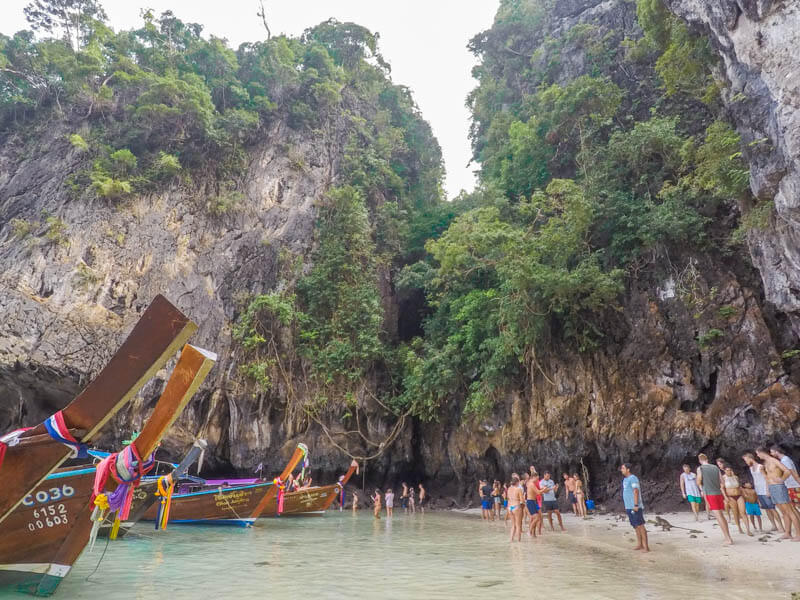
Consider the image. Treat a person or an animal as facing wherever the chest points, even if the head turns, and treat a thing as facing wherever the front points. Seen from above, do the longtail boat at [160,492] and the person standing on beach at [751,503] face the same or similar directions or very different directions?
very different directions

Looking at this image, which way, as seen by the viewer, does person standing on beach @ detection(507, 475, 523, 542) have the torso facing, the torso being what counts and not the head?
away from the camera

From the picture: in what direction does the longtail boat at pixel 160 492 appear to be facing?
to the viewer's right

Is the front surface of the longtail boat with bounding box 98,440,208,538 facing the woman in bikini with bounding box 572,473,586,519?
yes

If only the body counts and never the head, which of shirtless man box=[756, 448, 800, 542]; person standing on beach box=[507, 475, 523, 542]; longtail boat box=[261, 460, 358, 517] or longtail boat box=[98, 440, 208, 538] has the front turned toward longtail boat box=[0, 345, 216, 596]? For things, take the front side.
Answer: the shirtless man

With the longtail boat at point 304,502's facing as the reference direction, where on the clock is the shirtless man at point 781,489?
The shirtless man is roughly at 2 o'clock from the longtail boat.

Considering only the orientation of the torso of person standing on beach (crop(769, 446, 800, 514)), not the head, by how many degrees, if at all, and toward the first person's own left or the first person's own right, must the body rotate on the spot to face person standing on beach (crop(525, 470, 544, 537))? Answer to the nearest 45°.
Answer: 0° — they already face them

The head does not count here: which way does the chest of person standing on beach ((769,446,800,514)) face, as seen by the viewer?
to the viewer's left

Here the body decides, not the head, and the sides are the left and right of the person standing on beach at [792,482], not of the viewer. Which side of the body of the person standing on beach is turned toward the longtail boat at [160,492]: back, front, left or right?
front

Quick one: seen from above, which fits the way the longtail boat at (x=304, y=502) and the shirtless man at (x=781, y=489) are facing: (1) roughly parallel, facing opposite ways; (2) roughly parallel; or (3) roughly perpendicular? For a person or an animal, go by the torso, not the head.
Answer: roughly parallel, facing opposite ways

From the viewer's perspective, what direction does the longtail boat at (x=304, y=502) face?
to the viewer's right

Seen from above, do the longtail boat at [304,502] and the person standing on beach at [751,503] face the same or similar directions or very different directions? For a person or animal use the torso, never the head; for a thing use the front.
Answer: very different directions

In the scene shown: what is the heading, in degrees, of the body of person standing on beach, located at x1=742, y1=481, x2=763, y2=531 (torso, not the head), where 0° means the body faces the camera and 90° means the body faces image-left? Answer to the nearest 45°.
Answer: approximately 45°

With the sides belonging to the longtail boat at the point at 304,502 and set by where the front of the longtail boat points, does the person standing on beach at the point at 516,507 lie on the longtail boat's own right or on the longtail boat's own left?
on the longtail boat's own right

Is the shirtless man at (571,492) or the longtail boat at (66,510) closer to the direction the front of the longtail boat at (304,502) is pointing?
the shirtless man

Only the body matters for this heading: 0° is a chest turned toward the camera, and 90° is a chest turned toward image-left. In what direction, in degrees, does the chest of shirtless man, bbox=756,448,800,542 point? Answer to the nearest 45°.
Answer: approximately 45°

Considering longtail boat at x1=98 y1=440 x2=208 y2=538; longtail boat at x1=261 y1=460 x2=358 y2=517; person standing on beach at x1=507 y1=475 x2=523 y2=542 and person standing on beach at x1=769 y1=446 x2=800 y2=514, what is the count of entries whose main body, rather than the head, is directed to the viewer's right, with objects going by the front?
2
